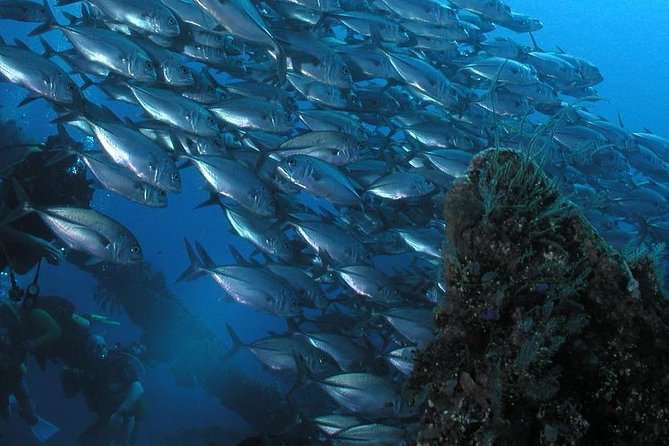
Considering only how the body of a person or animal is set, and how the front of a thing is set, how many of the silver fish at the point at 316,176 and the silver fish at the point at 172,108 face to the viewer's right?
1

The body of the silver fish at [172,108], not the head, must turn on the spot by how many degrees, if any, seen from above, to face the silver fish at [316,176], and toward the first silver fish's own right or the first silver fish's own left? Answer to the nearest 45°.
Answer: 0° — it already faces it

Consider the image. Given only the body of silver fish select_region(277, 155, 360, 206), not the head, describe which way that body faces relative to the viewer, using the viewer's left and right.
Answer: facing to the left of the viewer

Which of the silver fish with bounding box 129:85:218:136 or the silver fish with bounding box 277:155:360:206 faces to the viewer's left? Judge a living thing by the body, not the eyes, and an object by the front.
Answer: the silver fish with bounding box 277:155:360:206

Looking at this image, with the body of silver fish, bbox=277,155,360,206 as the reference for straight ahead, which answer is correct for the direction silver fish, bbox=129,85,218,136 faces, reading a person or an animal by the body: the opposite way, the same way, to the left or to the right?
the opposite way

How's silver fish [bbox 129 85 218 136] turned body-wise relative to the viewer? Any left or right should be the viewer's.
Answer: facing to the right of the viewer
